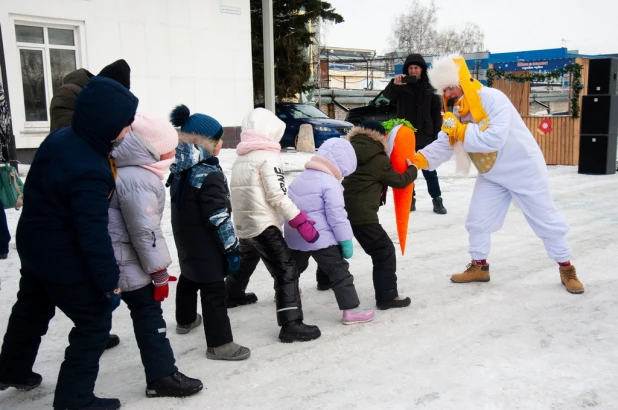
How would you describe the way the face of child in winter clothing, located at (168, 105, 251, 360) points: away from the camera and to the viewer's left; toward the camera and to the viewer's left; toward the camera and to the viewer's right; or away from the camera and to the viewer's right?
away from the camera and to the viewer's right

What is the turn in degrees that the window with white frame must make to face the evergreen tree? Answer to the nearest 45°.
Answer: approximately 135° to its left

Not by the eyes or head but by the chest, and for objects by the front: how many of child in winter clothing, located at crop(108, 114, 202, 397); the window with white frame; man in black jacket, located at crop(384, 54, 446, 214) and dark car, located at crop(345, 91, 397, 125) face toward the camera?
2

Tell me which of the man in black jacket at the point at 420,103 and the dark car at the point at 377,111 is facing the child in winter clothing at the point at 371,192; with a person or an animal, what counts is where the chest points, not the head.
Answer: the man in black jacket

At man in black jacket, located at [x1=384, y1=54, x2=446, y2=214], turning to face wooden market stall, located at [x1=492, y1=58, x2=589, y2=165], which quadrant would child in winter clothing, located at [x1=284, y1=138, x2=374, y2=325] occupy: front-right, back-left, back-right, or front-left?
back-right

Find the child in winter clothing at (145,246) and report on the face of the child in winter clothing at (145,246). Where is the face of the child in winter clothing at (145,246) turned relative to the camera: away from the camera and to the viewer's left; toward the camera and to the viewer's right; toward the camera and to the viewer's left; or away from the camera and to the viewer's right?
away from the camera and to the viewer's right

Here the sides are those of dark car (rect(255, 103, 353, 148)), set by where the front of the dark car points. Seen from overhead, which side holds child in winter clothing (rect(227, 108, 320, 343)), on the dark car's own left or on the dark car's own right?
on the dark car's own right

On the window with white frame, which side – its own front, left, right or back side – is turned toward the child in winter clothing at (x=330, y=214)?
front

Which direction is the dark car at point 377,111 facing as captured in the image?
to the viewer's left

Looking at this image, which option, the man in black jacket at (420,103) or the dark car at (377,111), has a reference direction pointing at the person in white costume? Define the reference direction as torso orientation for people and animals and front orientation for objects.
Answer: the man in black jacket

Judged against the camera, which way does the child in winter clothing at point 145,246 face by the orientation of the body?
to the viewer's right

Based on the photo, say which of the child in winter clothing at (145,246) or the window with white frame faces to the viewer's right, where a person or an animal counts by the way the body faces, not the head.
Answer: the child in winter clothing

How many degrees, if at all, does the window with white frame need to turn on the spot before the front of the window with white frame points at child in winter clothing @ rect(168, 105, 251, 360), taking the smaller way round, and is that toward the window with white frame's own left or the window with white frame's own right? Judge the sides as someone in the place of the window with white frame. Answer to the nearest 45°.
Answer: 0° — it already faces them

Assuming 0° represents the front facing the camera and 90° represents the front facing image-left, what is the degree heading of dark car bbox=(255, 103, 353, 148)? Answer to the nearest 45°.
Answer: approximately 315°
